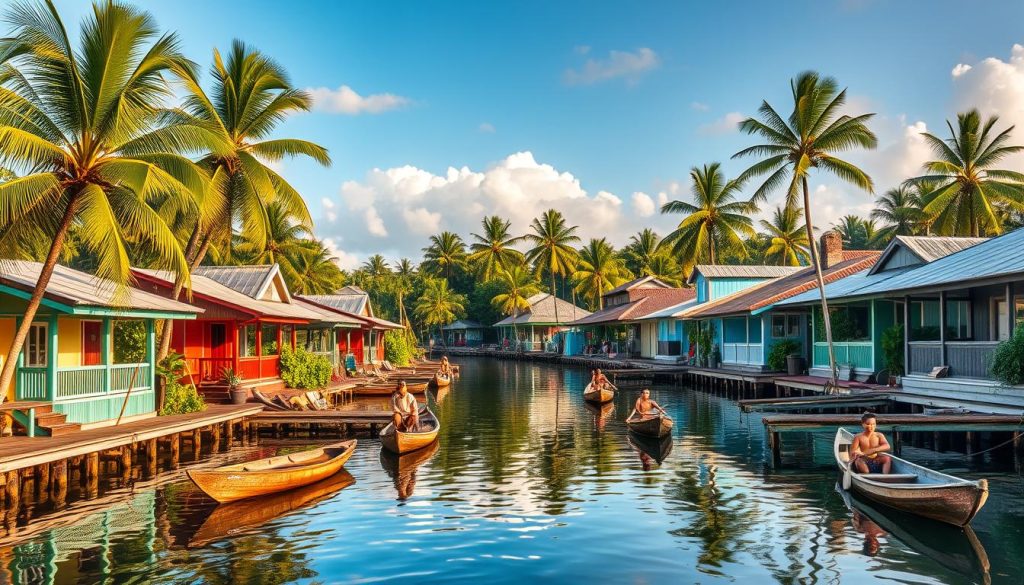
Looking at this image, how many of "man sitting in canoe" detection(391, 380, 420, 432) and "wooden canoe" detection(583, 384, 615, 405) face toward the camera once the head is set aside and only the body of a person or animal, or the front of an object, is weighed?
2

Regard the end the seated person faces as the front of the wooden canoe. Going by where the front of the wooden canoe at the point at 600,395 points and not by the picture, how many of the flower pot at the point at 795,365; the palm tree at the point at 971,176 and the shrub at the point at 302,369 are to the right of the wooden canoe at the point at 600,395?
1

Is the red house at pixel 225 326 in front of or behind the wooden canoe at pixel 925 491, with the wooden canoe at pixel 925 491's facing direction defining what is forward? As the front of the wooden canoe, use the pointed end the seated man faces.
behind

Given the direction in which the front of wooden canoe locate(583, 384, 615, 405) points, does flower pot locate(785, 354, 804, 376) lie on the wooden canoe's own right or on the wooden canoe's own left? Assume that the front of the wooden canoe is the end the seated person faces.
on the wooden canoe's own left

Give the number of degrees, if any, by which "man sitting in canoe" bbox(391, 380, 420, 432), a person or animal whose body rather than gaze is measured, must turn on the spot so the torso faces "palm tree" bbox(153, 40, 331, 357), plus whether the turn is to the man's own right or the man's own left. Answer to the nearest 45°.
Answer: approximately 135° to the man's own right

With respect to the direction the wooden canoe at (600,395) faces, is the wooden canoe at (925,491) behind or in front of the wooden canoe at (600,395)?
in front

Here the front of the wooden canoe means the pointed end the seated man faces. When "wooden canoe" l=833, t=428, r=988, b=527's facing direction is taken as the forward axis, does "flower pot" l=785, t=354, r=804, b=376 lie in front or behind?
behind

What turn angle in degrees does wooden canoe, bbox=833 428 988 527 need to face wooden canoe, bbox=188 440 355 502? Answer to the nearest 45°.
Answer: approximately 135° to its right

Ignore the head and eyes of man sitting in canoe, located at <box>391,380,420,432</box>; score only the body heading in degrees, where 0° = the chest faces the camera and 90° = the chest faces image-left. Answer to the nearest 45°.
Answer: approximately 0°
